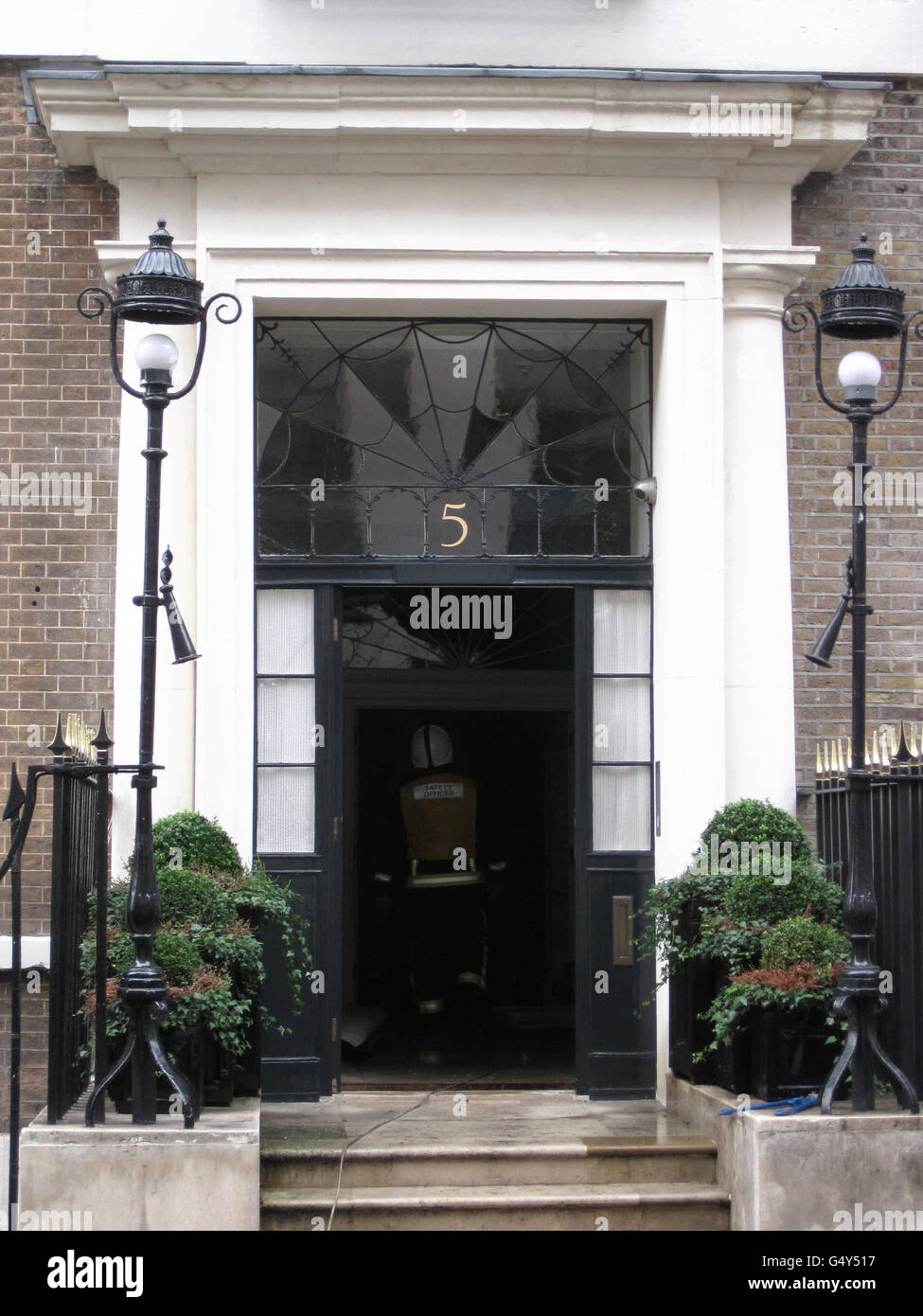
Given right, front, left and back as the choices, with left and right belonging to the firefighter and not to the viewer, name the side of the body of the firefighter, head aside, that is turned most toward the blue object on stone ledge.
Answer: back

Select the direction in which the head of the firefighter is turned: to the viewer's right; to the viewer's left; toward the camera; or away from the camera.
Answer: away from the camera

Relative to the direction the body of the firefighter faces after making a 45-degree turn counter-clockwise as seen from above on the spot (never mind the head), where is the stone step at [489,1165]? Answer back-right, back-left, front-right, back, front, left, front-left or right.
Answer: back-left

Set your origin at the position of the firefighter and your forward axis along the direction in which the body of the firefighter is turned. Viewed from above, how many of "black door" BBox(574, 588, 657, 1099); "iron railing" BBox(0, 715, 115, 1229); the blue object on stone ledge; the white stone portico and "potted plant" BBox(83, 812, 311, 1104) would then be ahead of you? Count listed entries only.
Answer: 0

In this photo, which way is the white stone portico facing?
toward the camera

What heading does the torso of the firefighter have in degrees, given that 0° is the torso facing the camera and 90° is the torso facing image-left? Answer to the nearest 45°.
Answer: approximately 180°

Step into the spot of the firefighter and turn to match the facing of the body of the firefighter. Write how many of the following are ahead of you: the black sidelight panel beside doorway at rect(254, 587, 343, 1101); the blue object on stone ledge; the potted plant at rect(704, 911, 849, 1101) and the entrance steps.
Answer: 0

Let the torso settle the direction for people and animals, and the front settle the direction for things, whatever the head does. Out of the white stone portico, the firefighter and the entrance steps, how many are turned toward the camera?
2

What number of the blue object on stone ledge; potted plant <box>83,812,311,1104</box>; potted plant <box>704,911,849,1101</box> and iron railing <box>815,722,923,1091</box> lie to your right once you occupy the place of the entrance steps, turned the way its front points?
1

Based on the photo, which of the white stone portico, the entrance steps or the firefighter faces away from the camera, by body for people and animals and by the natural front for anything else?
the firefighter

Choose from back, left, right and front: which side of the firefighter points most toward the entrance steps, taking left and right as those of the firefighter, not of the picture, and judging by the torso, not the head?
back

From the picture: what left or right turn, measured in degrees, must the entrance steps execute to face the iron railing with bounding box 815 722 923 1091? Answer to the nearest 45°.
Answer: approximately 90° to its left

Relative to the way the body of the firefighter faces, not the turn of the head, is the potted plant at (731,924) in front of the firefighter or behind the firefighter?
behind

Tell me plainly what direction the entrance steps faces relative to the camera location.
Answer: facing the viewer

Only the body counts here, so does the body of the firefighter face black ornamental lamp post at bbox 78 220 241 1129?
no

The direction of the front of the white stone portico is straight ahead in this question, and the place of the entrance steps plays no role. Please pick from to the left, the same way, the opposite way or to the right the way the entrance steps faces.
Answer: the same way

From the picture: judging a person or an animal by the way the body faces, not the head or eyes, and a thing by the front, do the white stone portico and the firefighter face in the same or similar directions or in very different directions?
very different directions
